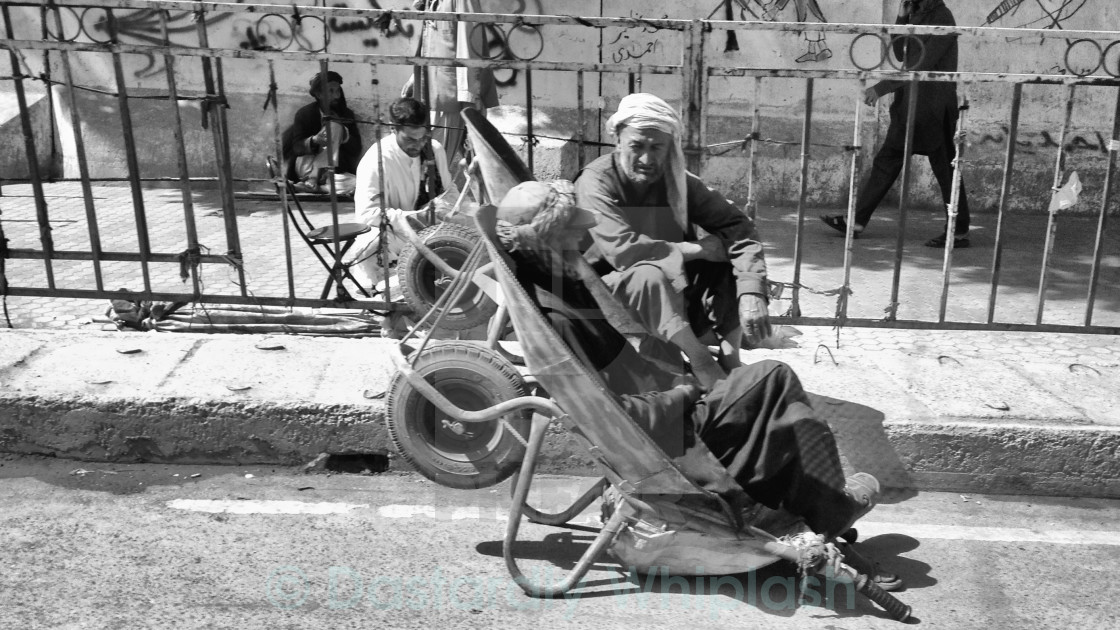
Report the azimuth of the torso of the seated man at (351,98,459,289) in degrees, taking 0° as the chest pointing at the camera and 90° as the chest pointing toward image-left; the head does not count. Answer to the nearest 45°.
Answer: approximately 315°

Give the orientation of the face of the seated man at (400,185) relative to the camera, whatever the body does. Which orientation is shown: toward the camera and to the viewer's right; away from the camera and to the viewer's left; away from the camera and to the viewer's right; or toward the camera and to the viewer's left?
toward the camera and to the viewer's right

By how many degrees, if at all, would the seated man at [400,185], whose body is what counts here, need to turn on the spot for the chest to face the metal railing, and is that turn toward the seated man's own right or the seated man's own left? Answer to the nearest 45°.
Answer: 0° — they already face it
